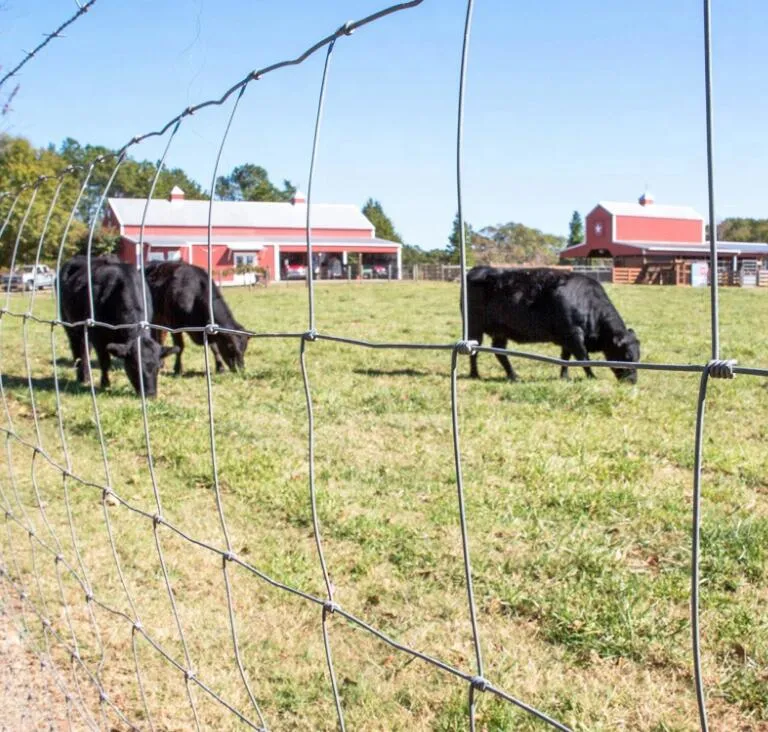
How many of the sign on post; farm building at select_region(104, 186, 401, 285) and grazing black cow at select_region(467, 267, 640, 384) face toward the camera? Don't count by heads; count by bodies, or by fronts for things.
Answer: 2

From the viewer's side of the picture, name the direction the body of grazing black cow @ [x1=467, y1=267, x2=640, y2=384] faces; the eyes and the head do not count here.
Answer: to the viewer's right

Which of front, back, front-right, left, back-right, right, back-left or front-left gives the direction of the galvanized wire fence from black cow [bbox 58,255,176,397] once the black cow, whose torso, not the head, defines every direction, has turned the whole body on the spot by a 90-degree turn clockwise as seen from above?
front-left

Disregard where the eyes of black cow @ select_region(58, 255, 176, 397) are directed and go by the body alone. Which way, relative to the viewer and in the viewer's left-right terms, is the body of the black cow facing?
facing the viewer and to the right of the viewer

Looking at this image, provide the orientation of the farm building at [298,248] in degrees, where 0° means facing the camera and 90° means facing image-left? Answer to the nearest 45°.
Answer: approximately 0°

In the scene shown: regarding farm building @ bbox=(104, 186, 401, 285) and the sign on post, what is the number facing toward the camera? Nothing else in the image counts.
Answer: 2

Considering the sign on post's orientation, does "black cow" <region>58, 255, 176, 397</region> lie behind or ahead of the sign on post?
ahead

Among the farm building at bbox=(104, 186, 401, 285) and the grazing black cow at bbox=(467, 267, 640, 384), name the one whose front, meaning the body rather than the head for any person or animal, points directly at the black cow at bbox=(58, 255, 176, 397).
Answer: the farm building

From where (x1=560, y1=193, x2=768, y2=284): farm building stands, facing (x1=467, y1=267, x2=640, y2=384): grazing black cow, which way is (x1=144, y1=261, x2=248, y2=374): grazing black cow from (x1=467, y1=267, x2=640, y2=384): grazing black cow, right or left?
right

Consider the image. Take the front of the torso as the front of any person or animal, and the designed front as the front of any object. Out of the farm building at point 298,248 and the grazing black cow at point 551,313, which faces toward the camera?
the farm building

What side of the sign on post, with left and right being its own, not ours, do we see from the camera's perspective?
front

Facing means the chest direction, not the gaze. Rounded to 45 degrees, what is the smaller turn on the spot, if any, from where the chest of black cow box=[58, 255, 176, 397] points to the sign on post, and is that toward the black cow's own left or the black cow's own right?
approximately 90° to the black cow's own left

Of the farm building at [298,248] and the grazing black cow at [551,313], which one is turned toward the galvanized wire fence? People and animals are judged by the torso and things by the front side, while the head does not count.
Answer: the farm building
